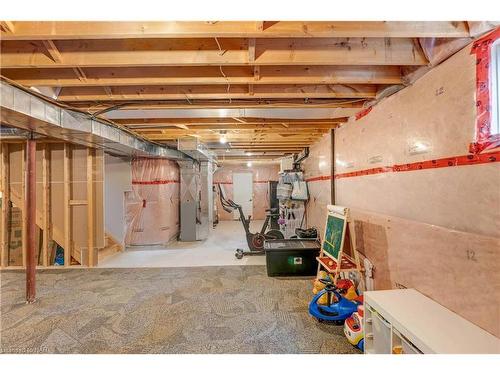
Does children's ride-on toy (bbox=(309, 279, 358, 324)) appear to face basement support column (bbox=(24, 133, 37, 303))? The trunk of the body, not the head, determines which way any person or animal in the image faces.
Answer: yes

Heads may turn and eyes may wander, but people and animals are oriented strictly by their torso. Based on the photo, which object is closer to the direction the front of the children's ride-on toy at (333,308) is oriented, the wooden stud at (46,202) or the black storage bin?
the wooden stud

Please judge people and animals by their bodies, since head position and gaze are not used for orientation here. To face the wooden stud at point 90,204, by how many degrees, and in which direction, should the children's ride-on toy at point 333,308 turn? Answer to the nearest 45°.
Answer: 0° — it already faces it

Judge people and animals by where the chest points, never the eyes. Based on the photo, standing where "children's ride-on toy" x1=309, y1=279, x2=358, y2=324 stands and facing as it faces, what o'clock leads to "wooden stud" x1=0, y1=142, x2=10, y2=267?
The wooden stud is roughly at 12 o'clock from the children's ride-on toy.

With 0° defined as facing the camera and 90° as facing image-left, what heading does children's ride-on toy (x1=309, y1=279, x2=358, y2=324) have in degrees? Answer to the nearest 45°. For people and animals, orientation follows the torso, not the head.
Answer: approximately 90°

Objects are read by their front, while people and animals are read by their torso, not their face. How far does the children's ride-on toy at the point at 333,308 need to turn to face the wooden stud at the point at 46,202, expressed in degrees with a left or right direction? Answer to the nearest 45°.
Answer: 0° — it already faces it

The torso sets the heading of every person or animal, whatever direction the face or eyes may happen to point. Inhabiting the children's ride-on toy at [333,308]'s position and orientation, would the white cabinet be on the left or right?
on its left

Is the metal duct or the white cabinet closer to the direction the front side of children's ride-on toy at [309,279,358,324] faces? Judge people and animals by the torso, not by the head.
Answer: the metal duct

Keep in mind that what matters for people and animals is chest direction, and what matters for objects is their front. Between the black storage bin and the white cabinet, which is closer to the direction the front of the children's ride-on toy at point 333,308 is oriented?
the black storage bin
